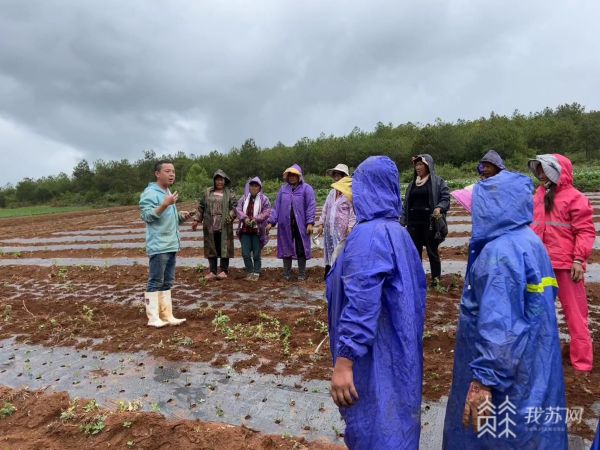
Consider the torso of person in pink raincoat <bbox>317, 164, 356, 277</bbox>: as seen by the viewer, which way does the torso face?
toward the camera

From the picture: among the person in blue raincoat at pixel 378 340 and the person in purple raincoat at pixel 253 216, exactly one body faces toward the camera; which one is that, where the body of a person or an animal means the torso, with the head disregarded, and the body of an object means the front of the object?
the person in purple raincoat

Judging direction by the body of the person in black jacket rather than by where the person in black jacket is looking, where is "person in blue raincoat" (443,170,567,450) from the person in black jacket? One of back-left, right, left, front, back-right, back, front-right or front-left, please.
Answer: front-left

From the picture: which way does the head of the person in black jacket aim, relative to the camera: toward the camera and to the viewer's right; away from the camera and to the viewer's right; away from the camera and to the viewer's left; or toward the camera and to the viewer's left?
toward the camera and to the viewer's left

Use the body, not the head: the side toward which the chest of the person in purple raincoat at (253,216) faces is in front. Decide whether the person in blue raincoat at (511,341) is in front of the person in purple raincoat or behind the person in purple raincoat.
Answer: in front

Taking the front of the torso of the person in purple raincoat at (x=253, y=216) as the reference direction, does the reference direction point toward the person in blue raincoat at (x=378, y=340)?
yes

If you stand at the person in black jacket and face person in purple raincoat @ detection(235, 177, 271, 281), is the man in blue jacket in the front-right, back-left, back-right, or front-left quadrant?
front-left

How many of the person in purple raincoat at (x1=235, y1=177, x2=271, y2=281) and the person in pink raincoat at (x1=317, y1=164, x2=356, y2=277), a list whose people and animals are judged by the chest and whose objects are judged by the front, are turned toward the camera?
2

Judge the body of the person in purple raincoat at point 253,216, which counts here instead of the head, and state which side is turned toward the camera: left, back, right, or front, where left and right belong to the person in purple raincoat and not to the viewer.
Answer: front

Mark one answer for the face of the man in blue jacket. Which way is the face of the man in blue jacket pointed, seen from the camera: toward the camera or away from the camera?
toward the camera

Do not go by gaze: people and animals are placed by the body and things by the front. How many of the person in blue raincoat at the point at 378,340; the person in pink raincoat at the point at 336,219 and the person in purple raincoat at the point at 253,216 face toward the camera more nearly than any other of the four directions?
2

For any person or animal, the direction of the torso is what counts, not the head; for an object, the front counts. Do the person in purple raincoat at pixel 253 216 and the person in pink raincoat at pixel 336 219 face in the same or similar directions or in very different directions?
same or similar directions

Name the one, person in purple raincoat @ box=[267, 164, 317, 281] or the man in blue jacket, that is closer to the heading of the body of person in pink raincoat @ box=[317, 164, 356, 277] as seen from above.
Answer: the man in blue jacket

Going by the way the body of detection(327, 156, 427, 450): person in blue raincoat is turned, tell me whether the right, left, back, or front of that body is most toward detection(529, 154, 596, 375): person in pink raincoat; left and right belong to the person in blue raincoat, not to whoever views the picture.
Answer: right

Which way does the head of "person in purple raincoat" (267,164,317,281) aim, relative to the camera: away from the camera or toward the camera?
toward the camera

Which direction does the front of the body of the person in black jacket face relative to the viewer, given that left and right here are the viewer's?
facing the viewer and to the left of the viewer
